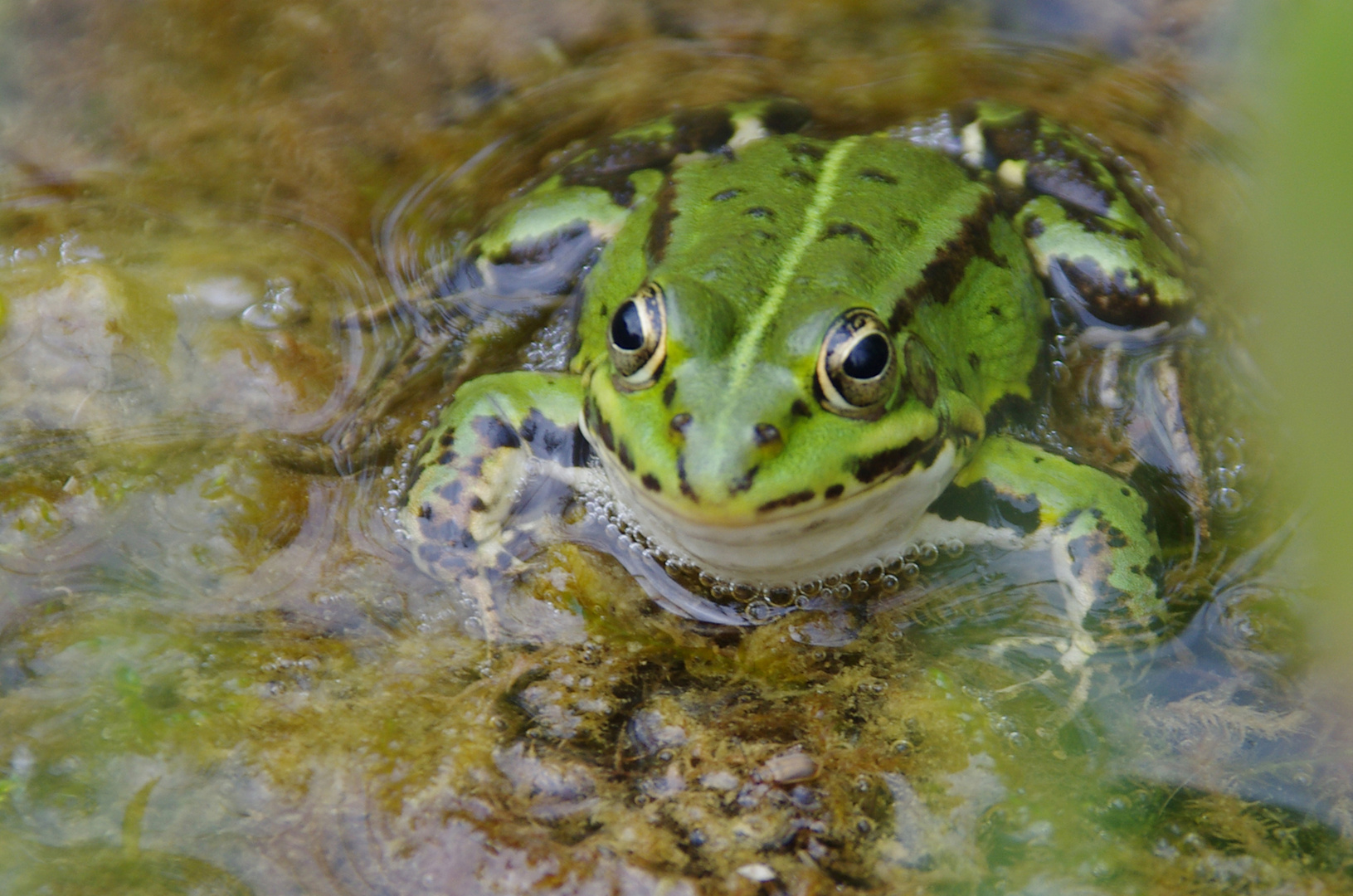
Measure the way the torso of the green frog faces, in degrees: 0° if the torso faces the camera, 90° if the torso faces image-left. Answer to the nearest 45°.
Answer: approximately 0°

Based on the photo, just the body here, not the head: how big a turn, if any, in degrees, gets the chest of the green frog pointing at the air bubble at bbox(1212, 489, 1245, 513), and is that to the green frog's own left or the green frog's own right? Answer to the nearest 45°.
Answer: approximately 90° to the green frog's own left
